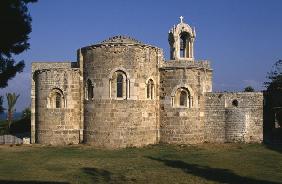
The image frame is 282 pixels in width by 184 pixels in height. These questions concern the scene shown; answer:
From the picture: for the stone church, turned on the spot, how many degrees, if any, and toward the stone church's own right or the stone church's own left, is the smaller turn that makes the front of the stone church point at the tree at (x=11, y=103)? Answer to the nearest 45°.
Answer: approximately 45° to the stone church's own left

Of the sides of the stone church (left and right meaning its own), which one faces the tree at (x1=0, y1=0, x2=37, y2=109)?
back

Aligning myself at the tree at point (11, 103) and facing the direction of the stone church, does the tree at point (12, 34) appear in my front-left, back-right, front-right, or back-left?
front-right

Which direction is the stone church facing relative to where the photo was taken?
away from the camera
